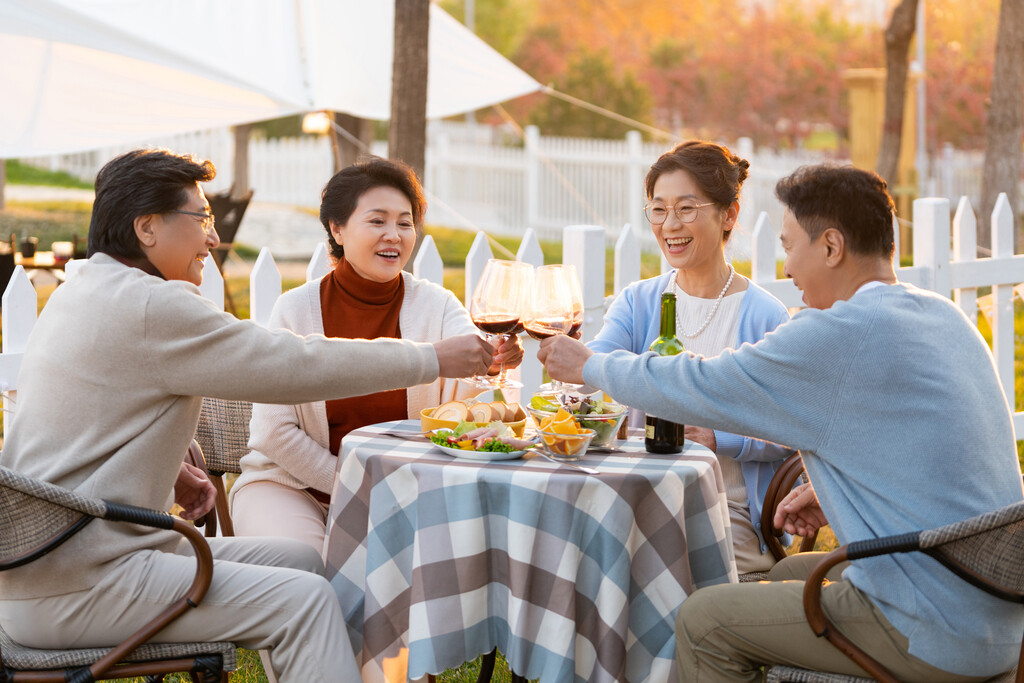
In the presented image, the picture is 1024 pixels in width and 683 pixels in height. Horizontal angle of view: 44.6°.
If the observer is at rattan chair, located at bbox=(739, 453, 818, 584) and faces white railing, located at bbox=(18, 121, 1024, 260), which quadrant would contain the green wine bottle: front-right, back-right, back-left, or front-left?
back-left

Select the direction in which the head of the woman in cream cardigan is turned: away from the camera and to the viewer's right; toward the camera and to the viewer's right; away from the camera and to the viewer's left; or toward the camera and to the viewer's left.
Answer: toward the camera and to the viewer's right

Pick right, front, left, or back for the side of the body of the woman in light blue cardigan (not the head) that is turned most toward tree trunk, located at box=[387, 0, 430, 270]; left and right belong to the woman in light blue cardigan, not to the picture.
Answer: right

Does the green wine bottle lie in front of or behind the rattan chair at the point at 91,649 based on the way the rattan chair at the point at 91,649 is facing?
in front

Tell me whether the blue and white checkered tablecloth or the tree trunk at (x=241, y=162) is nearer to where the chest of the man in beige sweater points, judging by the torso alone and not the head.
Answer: the blue and white checkered tablecloth

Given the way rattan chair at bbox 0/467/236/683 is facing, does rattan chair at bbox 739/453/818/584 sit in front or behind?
in front

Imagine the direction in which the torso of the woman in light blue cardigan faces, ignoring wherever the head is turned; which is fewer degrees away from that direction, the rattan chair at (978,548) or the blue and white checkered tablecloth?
the blue and white checkered tablecloth

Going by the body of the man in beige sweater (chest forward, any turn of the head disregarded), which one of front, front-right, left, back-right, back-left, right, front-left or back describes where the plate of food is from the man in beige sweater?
front

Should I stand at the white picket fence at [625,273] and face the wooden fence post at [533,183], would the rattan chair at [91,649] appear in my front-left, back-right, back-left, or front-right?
back-left

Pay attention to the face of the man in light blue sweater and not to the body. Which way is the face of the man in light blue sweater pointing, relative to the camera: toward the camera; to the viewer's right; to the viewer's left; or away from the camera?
to the viewer's left

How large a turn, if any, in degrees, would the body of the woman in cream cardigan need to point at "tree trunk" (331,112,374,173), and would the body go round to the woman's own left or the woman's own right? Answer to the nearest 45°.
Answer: approximately 135° to the woman's own left

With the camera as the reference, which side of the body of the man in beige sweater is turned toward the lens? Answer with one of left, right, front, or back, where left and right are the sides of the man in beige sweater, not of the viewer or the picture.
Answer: right

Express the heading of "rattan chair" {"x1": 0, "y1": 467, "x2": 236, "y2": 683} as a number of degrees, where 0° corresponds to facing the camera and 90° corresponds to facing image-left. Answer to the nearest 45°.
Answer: approximately 270°

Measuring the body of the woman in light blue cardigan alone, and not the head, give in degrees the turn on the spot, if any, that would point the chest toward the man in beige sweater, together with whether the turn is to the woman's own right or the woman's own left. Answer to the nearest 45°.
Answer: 0° — they already face them

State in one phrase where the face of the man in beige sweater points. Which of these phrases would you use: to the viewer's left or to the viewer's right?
to the viewer's right

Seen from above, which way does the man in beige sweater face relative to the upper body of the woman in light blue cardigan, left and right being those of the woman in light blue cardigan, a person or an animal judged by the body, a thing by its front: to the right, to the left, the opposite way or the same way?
the opposite way
